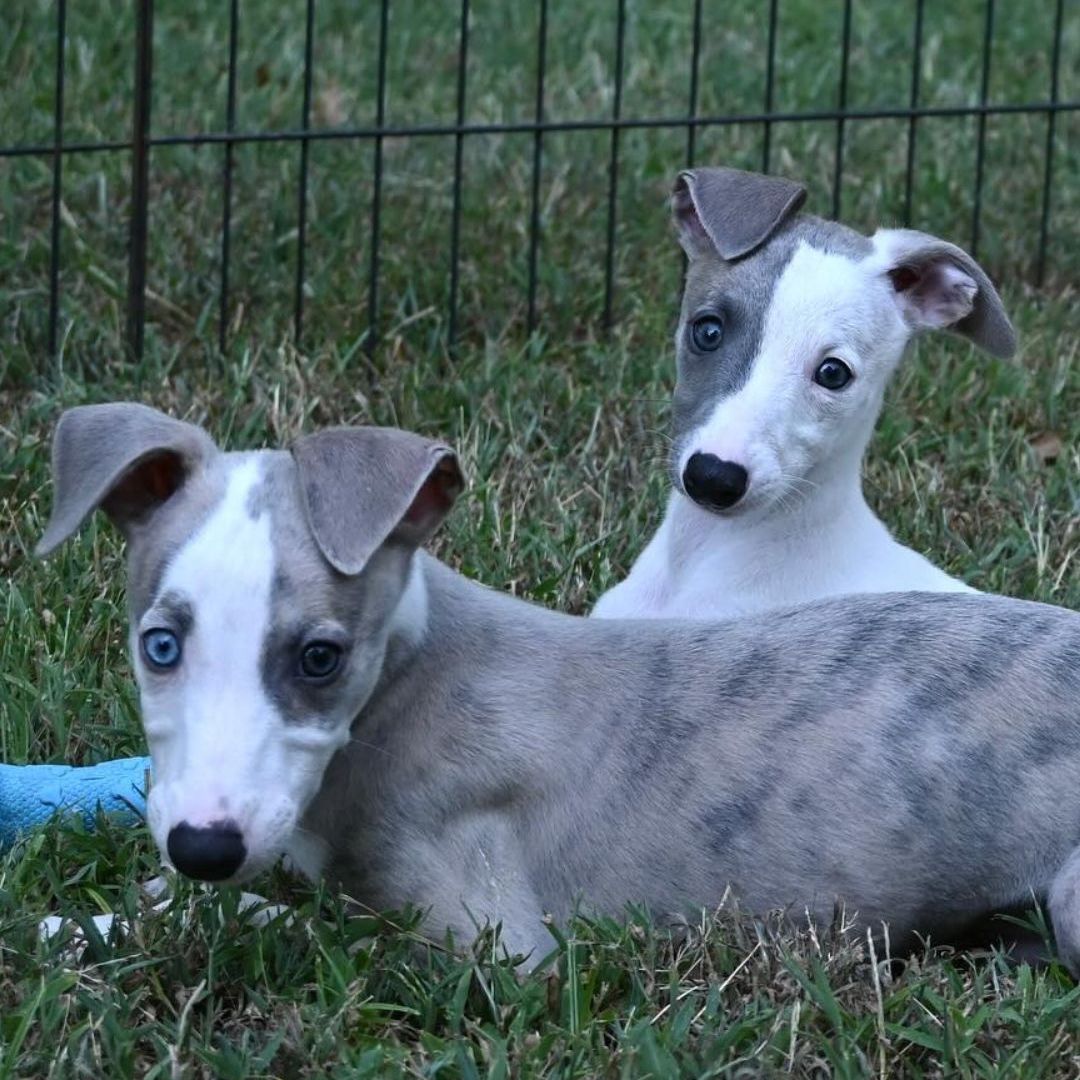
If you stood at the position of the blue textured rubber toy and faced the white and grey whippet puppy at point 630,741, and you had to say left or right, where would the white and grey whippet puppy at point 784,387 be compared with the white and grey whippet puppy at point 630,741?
left

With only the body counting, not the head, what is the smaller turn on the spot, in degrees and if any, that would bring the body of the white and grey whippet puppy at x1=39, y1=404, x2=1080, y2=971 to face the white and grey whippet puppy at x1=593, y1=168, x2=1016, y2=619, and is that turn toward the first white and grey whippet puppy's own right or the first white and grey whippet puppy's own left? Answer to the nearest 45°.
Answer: approximately 90° to the first white and grey whippet puppy's own right

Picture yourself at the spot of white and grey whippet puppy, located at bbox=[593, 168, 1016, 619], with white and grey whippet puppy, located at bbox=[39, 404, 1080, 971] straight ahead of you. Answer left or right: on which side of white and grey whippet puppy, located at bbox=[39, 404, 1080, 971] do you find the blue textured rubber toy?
right

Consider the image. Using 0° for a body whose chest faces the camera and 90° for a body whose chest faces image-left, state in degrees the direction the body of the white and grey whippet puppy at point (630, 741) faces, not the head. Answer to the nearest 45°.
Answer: approximately 90°

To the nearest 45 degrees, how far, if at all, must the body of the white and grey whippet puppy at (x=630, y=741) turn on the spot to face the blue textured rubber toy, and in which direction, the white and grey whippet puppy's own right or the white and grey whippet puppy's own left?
0° — it already faces it

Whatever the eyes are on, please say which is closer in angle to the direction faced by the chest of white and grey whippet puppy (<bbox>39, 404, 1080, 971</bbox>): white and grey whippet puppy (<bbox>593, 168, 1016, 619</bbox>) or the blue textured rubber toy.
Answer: the blue textured rubber toy
